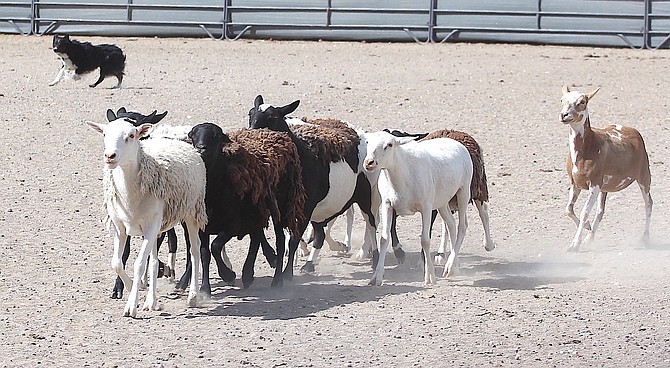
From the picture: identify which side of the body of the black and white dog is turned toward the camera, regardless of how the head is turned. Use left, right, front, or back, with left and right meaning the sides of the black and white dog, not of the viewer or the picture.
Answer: left

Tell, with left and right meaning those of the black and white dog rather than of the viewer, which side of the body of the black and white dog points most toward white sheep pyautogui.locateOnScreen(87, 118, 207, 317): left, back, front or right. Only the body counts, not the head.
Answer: left

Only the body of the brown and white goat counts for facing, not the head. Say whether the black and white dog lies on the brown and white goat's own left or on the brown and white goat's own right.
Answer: on the brown and white goat's own right

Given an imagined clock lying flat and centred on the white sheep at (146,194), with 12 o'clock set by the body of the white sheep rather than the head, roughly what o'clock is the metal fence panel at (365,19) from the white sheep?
The metal fence panel is roughly at 5 o'clock from the white sheep.

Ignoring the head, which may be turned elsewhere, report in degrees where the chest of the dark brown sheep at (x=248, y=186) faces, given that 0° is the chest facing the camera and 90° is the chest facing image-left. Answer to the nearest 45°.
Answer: approximately 45°

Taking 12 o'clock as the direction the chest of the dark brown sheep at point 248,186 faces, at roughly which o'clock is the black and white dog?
The black and white dog is roughly at 4 o'clock from the dark brown sheep.

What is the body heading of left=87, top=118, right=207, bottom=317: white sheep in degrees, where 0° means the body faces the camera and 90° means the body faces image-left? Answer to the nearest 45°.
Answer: approximately 45°

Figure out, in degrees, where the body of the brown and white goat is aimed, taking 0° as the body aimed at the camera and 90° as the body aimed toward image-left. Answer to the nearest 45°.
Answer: approximately 45°
